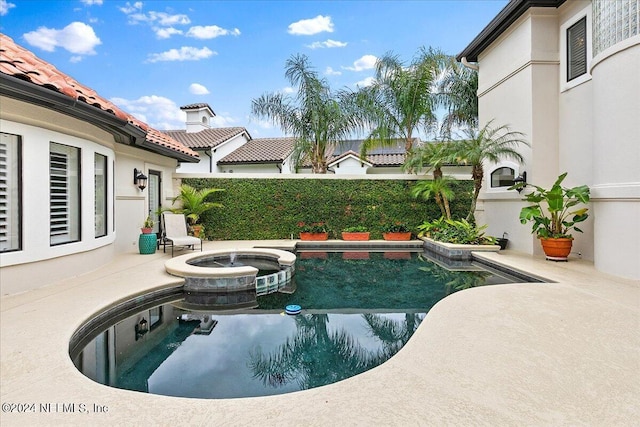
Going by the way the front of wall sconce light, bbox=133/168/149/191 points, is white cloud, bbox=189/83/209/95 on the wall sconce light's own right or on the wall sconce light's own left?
on the wall sconce light's own left

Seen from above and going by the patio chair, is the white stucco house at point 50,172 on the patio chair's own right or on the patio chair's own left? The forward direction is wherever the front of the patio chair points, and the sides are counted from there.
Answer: on the patio chair's own right

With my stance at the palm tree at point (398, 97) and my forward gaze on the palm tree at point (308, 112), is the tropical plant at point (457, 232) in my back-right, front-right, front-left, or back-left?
back-left

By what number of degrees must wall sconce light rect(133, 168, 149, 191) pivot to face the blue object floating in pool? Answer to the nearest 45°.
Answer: approximately 45° to its right

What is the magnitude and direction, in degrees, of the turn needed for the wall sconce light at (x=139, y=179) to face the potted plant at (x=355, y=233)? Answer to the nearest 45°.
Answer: approximately 45° to its left

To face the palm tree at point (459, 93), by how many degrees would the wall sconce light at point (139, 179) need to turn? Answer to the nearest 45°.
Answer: approximately 45° to its left

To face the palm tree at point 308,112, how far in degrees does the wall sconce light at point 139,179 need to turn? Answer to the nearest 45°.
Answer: approximately 45° to its left
